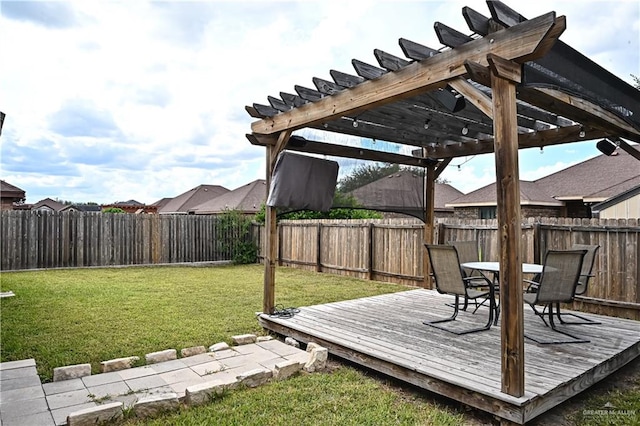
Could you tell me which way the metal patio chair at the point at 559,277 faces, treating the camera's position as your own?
facing away from the viewer and to the left of the viewer

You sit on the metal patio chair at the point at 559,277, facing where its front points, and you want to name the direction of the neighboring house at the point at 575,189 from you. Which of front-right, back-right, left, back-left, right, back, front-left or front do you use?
front-right

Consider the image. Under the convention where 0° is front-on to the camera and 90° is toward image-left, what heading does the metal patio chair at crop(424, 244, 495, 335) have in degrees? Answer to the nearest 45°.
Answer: approximately 225°

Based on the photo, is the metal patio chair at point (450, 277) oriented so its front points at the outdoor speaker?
yes

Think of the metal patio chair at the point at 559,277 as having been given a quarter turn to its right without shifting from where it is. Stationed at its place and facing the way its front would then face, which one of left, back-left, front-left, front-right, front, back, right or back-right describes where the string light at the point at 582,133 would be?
front-left

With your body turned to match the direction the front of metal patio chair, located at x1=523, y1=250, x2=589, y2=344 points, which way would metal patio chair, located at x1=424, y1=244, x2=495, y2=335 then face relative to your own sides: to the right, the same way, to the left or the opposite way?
to the right

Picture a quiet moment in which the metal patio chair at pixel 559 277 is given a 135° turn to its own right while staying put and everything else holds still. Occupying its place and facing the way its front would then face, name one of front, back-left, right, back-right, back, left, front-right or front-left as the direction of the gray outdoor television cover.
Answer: back

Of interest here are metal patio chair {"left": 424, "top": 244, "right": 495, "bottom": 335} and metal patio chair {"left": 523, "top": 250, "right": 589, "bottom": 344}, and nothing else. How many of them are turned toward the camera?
0

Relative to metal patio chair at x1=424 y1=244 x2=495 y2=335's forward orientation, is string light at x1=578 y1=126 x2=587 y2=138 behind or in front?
in front

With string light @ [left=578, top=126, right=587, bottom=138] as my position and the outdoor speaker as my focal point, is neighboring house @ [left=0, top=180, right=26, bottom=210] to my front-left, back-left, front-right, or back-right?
back-left
